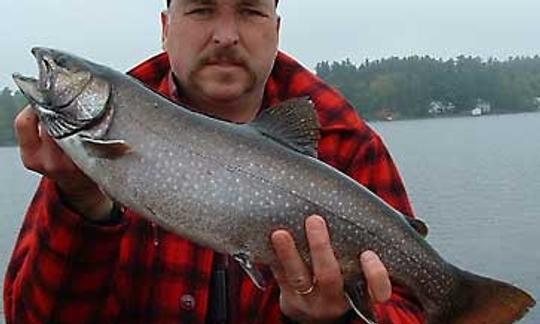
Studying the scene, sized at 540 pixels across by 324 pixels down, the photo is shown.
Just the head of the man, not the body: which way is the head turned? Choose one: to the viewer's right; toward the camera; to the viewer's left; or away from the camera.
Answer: toward the camera

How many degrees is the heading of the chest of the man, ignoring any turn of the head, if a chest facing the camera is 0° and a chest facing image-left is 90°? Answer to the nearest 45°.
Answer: approximately 0°
